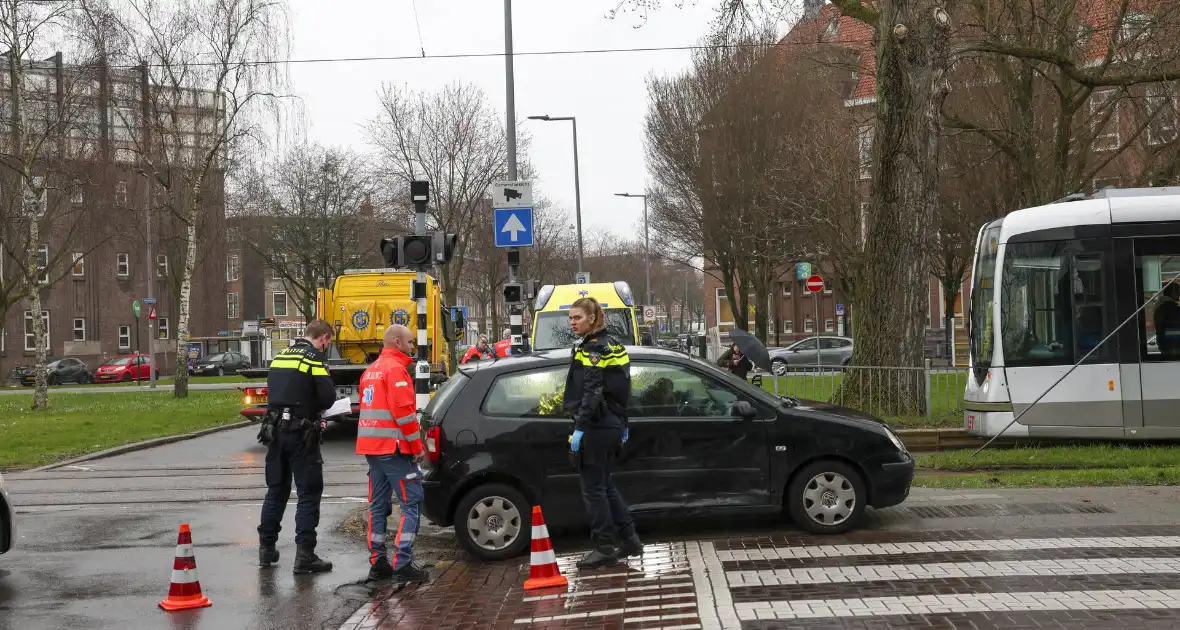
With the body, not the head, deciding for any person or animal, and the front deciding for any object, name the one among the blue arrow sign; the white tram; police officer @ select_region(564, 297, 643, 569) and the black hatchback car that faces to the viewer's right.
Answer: the black hatchback car

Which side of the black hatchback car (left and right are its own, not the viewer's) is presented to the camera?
right

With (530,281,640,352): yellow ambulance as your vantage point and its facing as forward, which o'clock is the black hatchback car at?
The black hatchback car is roughly at 12 o'clock from the yellow ambulance.

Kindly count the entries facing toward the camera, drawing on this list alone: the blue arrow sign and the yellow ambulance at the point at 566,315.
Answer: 2

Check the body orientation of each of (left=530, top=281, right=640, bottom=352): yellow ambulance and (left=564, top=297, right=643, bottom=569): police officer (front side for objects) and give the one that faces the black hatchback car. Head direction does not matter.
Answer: the yellow ambulance

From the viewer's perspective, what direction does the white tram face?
to the viewer's left
